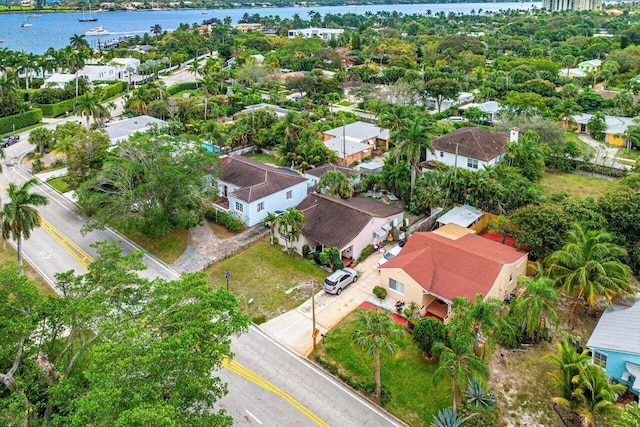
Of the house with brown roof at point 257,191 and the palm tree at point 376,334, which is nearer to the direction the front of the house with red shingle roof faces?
the palm tree

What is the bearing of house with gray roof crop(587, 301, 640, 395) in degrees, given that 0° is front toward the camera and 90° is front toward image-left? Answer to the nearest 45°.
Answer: approximately 45°

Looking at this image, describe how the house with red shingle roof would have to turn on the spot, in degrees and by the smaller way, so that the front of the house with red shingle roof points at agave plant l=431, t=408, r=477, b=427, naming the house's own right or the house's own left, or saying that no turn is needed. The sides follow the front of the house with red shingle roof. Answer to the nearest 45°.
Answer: approximately 45° to the house's own left

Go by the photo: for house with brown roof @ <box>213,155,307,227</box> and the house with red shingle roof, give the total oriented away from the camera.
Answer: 0

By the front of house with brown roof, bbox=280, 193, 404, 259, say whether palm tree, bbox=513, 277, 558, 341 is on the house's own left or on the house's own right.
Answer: on the house's own left

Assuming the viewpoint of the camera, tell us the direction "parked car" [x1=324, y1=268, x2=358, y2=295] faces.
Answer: facing away from the viewer and to the right of the viewer

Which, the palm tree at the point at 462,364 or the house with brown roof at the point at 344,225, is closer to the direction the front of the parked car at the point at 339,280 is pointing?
the house with brown roof

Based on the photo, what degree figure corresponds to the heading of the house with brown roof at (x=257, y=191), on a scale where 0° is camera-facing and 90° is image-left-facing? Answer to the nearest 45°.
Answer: approximately 45°

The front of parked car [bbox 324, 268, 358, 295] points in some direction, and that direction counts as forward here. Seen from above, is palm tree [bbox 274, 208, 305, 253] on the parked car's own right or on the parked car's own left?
on the parked car's own left

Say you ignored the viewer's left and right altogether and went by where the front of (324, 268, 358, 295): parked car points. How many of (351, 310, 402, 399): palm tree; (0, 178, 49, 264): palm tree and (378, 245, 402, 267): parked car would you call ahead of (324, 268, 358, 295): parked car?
1

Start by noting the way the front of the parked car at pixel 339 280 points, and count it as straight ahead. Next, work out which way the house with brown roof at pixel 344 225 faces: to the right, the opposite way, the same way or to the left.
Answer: the opposite way

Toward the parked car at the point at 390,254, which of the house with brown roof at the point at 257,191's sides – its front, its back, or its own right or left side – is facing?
left

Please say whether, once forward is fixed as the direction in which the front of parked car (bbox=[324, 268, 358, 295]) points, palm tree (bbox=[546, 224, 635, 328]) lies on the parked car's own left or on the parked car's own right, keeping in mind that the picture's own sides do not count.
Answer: on the parked car's own right
